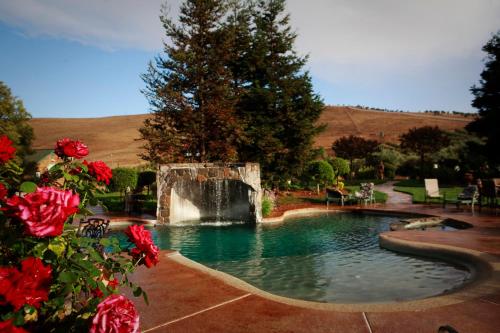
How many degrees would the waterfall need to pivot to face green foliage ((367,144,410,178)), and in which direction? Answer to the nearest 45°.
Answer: approximately 135° to its left

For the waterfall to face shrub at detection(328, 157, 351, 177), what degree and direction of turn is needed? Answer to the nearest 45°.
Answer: approximately 135° to its left

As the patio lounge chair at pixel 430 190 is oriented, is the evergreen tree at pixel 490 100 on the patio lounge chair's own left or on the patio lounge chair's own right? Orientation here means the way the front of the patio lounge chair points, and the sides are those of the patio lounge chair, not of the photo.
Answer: on the patio lounge chair's own left

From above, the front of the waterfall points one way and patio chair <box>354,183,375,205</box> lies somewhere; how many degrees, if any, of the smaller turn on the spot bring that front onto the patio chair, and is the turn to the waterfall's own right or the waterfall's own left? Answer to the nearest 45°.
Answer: approximately 90° to the waterfall's own left

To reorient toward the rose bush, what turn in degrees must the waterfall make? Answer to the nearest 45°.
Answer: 0° — it already faces it

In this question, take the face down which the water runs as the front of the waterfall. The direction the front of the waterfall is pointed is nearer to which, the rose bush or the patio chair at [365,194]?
the rose bush

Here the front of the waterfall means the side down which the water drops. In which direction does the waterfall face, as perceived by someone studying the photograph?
facing the viewer

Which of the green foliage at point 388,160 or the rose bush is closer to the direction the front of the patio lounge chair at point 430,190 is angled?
the rose bush

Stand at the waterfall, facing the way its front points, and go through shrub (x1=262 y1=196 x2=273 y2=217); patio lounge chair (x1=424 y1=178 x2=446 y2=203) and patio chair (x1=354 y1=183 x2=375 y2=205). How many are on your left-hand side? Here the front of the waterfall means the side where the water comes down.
3

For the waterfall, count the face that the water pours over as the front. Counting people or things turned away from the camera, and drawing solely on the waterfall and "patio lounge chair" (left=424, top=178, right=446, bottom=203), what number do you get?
0

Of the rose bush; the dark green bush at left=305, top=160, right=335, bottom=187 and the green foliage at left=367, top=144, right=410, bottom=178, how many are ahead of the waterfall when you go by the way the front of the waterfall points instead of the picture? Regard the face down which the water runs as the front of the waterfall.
1
